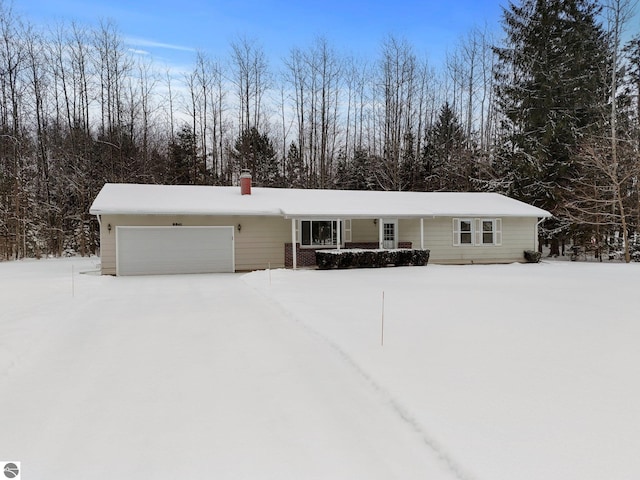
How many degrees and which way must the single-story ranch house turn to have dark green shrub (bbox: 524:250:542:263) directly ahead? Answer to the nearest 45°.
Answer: approximately 90° to its left

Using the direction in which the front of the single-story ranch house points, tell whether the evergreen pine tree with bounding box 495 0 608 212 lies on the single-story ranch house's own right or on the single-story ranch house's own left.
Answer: on the single-story ranch house's own left

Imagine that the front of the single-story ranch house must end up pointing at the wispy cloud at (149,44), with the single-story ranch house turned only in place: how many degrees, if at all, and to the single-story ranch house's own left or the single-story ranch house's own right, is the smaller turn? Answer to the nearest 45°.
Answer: approximately 135° to the single-story ranch house's own right

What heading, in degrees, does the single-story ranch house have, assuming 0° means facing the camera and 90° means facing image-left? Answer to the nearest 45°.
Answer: approximately 0°
